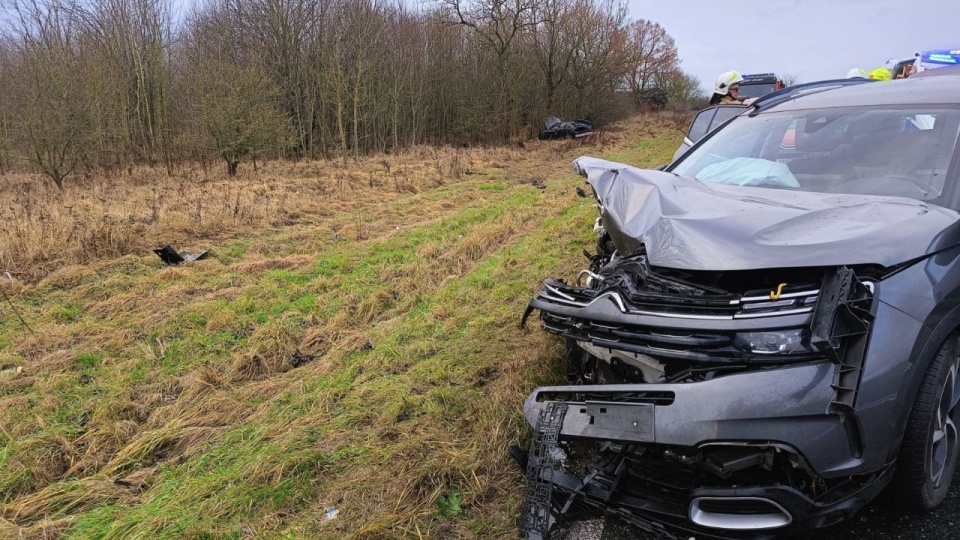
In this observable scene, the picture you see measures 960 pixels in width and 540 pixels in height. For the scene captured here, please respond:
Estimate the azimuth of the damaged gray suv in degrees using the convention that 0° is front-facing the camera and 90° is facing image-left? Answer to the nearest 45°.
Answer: approximately 45°

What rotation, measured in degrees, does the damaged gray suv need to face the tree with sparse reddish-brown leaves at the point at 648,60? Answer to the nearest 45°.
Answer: approximately 135° to its right

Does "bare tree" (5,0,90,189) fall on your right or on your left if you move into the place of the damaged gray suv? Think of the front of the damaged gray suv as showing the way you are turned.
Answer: on your right

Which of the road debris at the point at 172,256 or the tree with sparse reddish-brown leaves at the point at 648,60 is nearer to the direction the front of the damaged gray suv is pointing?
the road debris
